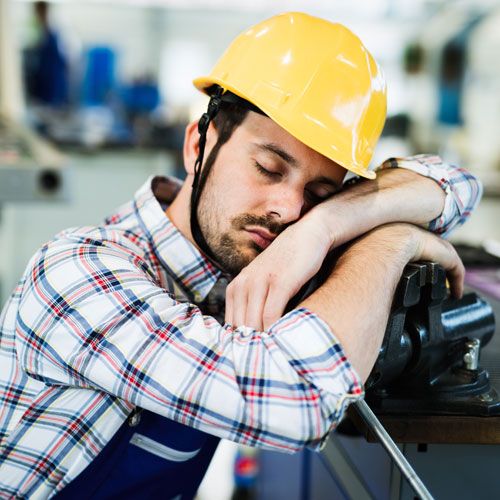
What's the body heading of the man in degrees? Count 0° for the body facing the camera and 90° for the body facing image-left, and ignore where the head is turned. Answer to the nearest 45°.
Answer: approximately 315°
